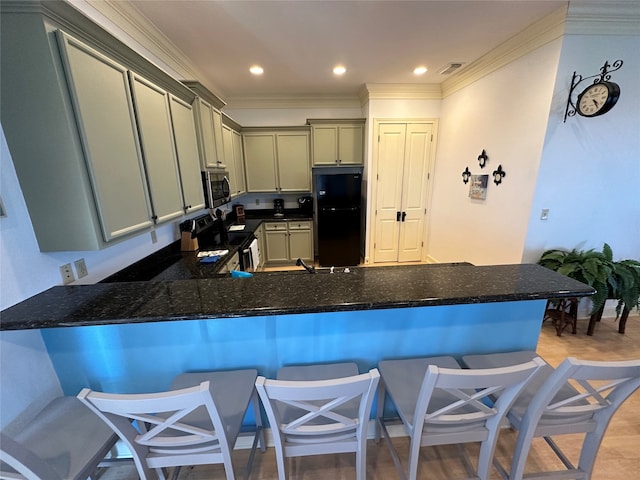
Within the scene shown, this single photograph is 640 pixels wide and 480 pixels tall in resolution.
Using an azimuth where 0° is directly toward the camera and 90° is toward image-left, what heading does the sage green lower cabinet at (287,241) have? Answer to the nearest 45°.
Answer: approximately 0°

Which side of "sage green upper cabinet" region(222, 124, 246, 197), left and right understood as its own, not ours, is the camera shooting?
right

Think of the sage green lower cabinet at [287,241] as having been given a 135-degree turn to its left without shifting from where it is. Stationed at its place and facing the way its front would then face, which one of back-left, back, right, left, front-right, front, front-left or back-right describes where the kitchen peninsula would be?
back-right

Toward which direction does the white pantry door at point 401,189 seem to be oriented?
toward the camera

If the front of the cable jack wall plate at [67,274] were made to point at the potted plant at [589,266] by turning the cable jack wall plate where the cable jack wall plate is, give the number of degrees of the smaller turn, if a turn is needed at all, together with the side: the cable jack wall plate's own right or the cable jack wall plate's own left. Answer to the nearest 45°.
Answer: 0° — it already faces it

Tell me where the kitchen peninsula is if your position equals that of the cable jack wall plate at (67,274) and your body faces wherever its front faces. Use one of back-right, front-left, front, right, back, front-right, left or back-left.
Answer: front

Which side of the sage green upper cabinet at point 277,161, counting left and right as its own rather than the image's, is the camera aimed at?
front

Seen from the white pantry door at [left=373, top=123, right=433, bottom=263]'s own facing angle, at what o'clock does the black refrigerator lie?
The black refrigerator is roughly at 2 o'clock from the white pantry door.

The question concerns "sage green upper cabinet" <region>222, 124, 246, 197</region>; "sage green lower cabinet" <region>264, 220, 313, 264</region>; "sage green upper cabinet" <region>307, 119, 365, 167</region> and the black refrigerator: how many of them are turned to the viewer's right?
1

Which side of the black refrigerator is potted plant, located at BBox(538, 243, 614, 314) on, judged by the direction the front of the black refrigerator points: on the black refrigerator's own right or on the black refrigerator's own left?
on the black refrigerator's own left

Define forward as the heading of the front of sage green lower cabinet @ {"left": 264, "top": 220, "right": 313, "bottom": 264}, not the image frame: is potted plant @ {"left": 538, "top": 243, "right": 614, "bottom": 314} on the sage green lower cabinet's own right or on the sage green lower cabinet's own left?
on the sage green lower cabinet's own left

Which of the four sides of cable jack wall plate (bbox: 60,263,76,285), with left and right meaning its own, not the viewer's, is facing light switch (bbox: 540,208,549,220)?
front

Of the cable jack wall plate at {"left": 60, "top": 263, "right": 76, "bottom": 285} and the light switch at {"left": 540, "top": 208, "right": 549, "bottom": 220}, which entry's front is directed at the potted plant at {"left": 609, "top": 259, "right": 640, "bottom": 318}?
the cable jack wall plate at {"left": 60, "top": 263, "right": 76, "bottom": 285}

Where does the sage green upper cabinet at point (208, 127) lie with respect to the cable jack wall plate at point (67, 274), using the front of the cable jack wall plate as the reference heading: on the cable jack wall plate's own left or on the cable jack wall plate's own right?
on the cable jack wall plate's own left
